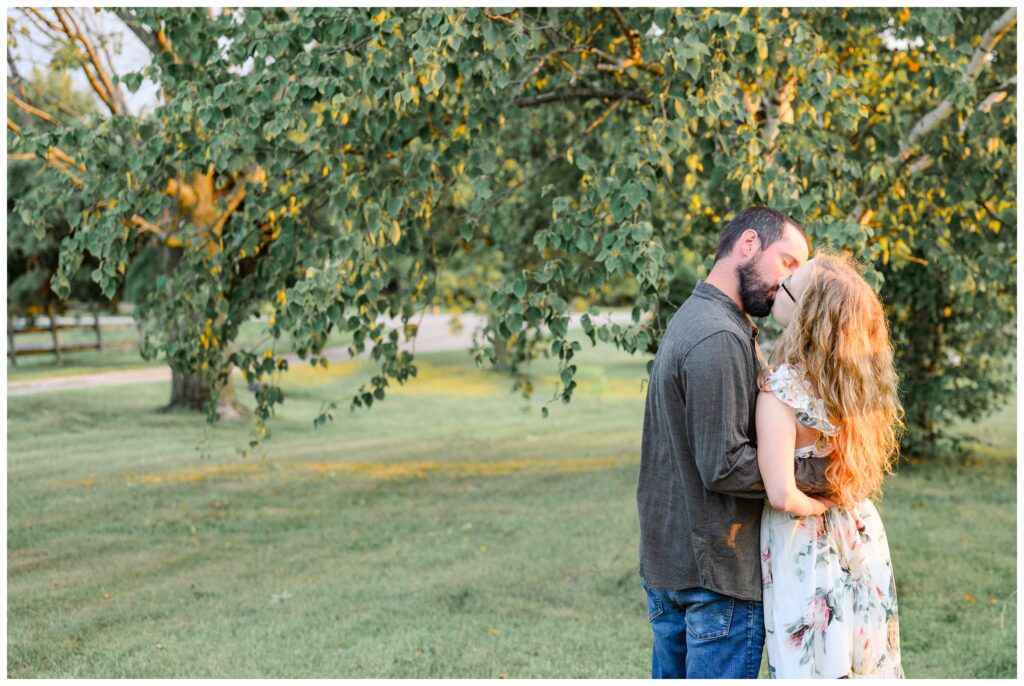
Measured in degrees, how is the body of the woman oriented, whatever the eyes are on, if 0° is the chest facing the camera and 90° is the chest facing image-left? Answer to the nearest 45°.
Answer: approximately 135°

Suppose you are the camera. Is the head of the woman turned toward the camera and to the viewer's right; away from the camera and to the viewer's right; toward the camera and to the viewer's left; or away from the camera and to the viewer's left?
away from the camera and to the viewer's left

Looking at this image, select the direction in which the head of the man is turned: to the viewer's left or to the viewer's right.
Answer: to the viewer's right

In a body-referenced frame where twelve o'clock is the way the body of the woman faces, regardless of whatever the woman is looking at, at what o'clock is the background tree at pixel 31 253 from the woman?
The background tree is roughly at 12 o'clock from the woman.
